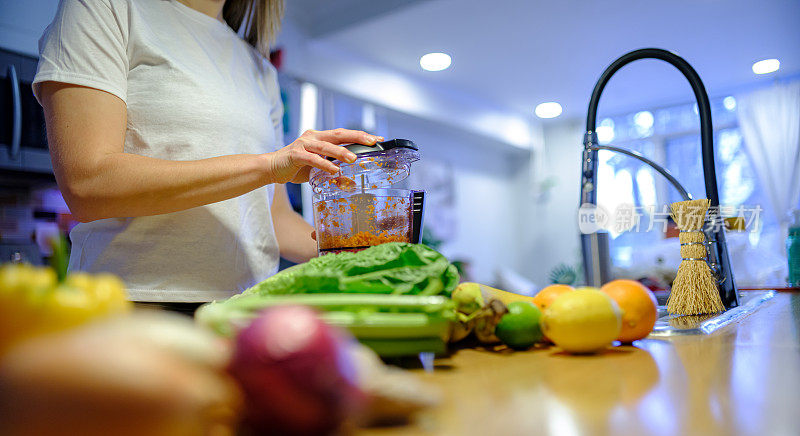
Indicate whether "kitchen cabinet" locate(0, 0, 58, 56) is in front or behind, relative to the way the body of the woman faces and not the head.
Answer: behind

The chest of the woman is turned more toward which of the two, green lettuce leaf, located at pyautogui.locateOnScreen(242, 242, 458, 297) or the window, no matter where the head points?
the green lettuce leaf

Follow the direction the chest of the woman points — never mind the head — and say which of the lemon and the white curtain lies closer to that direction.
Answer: the lemon

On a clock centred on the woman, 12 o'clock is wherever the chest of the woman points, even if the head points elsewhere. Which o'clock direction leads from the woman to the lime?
The lime is roughly at 12 o'clock from the woman.

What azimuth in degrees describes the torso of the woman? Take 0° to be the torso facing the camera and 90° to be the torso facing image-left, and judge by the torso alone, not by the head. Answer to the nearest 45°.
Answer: approximately 315°

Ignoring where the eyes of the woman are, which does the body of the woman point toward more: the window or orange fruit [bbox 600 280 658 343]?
the orange fruit

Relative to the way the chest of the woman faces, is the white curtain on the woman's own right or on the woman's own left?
on the woman's own left

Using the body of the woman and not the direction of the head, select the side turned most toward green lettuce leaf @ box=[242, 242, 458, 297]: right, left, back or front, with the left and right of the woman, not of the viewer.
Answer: front

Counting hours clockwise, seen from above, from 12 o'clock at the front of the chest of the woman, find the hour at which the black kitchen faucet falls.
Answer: The black kitchen faucet is roughly at 11 o'clock from the woman.

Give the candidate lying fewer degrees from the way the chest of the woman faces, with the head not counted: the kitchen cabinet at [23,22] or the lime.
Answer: the lime

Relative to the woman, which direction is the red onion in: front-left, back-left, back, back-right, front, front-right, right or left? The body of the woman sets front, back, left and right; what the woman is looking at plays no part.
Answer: front-right

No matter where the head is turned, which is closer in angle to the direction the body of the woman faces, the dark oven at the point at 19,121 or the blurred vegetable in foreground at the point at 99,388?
the blurred vegetable in foreground

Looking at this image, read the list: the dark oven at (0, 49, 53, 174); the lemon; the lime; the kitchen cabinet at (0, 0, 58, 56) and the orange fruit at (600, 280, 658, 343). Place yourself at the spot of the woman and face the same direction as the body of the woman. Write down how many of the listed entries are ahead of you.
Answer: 3
